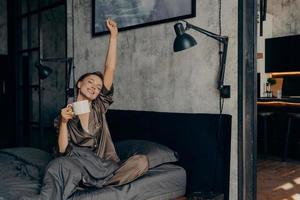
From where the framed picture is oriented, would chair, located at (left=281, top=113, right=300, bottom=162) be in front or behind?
behind

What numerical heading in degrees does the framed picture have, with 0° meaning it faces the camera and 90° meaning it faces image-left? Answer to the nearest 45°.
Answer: approximately 45°

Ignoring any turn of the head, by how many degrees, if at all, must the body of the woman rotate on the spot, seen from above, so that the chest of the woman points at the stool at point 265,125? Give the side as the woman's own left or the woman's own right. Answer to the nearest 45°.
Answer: approximately 135° to the woman's own left

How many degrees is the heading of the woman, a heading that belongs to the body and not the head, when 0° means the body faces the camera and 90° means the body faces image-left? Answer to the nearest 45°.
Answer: approximately 0°

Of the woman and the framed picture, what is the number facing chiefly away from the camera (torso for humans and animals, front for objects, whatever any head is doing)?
0

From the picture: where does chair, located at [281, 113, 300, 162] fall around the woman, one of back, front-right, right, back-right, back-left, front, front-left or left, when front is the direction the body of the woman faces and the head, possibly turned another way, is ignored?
back-left
